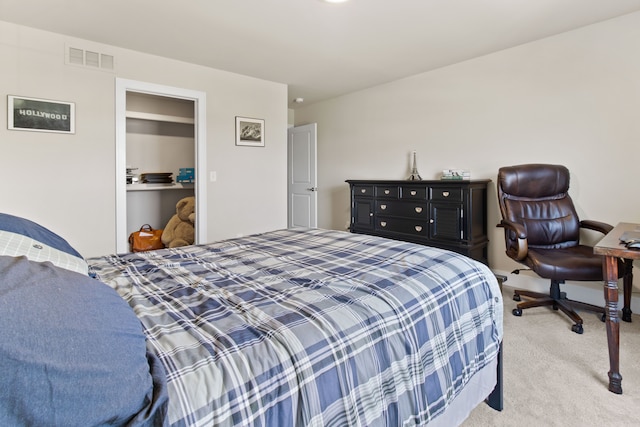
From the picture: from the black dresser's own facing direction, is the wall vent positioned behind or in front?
in front

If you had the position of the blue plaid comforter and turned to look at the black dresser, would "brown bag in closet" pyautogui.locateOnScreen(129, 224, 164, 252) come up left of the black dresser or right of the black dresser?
left

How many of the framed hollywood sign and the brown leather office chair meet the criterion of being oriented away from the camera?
0

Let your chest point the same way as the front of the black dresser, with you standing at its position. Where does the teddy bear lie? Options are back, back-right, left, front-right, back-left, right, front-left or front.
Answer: front-right

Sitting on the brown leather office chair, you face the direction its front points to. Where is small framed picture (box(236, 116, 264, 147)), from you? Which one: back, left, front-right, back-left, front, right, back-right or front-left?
back-right

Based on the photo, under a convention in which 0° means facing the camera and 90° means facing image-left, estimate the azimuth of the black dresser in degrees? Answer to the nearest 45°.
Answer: approximately 45°

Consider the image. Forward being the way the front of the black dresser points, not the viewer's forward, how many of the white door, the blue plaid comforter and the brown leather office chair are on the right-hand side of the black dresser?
1

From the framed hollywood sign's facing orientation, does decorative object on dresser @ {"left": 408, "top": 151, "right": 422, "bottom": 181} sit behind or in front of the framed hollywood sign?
in front

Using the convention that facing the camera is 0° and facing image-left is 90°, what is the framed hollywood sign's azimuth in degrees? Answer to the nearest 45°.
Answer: approximately 315°
